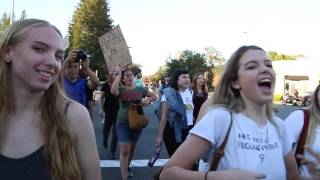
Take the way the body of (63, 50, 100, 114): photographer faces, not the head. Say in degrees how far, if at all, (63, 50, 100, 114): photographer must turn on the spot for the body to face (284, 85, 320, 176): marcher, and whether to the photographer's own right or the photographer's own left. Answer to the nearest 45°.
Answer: approximately 45° to the photographer's own left

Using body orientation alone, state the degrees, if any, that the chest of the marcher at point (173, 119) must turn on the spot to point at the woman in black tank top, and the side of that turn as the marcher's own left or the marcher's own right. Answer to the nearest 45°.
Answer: approximately 45° to the marcher's own right

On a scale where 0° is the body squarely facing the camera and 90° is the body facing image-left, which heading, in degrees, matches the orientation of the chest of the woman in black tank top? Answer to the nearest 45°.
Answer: approximately 0°

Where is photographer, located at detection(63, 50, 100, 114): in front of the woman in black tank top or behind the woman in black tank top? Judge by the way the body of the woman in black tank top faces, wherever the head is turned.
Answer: behind

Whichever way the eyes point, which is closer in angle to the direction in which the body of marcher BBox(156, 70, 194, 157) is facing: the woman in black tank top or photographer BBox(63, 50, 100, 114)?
the woman in black tank top

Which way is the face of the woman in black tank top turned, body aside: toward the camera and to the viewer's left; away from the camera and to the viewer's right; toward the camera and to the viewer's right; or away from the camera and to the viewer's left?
toward the camera and to the viewer's right

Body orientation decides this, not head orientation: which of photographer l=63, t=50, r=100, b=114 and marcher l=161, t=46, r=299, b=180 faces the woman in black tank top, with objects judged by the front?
photographer l=63, t=50, r=100, b=114

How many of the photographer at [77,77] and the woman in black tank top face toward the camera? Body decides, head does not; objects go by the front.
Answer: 2

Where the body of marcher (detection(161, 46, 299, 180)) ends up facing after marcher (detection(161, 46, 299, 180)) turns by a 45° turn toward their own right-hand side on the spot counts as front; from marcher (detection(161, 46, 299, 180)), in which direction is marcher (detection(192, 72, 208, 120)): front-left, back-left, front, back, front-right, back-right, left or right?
back

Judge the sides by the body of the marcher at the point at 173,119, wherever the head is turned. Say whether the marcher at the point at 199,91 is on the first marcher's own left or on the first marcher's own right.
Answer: on the first marcher's own left

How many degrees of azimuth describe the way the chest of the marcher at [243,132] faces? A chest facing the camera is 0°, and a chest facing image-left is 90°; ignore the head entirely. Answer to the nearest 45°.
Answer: approximately 315°

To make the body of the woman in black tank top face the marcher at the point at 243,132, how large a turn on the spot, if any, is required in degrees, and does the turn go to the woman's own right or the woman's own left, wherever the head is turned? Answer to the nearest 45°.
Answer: approximately 90° to the woman's own left

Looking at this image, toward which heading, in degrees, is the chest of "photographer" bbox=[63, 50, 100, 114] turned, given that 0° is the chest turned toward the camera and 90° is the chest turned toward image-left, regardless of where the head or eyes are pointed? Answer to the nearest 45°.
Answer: approximately 0°

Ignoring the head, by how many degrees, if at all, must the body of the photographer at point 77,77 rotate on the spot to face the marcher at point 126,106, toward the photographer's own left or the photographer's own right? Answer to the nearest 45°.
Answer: approximately 135° to the photographer's own left
